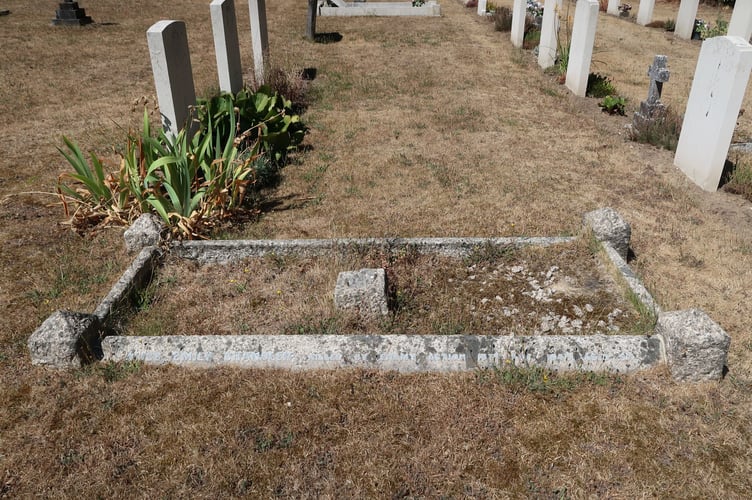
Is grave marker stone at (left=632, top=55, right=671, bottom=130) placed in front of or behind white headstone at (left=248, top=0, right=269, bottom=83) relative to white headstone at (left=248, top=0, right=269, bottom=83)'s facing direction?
in front

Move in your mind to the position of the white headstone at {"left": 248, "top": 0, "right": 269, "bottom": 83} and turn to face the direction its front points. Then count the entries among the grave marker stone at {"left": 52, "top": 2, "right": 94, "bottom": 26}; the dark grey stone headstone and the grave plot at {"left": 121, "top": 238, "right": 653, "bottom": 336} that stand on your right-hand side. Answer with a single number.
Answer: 1

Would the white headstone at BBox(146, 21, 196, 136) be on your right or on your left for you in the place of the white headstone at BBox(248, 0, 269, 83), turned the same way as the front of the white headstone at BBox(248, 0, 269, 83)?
on your right

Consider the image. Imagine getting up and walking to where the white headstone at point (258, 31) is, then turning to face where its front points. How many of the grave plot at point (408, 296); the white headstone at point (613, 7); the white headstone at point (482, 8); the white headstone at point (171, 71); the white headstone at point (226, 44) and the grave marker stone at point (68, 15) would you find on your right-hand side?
3

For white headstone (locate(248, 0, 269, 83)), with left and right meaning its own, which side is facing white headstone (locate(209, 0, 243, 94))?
right

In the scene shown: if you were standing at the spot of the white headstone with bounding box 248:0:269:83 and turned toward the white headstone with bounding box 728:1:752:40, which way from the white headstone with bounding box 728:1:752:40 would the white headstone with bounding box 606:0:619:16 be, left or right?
left
